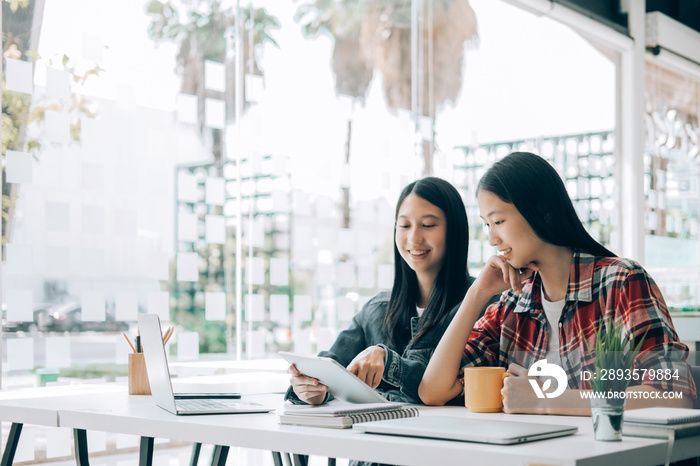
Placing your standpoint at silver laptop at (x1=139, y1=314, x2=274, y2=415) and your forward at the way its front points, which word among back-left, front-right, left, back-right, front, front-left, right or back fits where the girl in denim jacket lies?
front-left

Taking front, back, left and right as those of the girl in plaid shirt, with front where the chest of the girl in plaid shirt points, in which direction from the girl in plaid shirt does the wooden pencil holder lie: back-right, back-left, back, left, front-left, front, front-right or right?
front-right

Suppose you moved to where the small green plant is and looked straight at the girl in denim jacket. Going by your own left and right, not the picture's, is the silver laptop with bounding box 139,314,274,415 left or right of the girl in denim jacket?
left

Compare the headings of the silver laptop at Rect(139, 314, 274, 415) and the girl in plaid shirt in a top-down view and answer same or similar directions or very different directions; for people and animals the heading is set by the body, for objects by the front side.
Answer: very different directions

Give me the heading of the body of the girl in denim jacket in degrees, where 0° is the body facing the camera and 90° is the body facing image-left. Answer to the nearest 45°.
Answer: approximately 45°

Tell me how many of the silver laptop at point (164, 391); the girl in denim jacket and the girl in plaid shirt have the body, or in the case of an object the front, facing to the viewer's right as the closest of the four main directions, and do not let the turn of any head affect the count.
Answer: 1

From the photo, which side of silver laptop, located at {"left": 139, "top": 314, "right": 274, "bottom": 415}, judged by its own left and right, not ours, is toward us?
right

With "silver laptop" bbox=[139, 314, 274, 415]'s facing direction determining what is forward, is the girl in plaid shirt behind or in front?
in front

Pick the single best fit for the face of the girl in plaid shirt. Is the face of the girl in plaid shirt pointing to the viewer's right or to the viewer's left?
to the viewer's left
